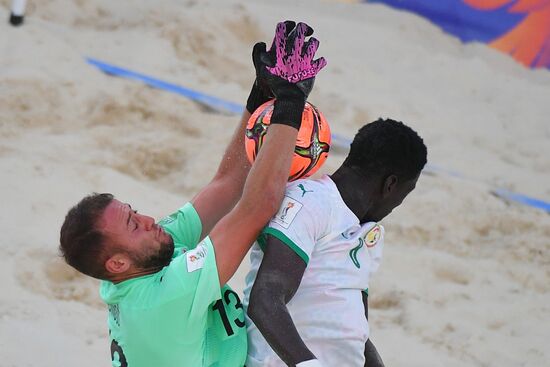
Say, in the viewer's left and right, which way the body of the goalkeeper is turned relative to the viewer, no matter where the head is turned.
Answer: facing to the right of the viewer

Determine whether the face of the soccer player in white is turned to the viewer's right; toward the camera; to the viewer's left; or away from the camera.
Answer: to the viewer's right

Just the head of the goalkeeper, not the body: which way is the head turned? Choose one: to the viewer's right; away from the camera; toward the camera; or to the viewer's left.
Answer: to the viewer's right

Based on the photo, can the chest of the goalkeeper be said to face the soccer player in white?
yes
